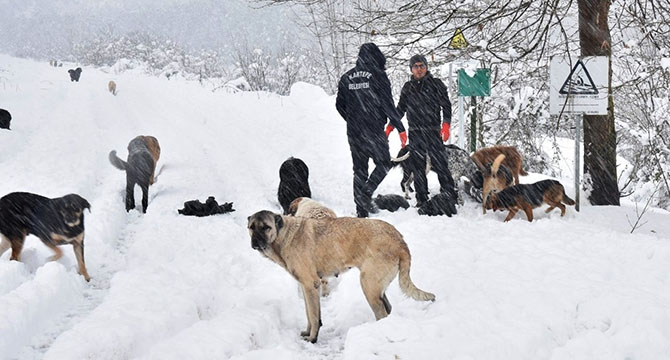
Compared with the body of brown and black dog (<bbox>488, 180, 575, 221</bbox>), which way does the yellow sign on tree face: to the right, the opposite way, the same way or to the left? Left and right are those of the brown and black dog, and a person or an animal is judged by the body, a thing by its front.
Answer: to the left

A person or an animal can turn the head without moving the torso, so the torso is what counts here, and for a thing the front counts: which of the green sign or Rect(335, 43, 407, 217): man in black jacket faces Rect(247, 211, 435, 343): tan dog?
the green sign

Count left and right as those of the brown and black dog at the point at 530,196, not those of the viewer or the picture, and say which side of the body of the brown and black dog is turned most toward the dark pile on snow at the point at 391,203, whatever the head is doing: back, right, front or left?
front

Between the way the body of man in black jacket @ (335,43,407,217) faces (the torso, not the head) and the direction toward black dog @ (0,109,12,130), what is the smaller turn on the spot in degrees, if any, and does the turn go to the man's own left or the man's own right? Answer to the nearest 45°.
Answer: approximately 90° to the man's own left

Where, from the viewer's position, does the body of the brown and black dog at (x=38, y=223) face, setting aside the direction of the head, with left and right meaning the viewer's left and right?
facing the viewer and to the right of the viewer

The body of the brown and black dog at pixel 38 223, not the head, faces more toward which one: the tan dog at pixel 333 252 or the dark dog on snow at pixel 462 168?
the tan dog

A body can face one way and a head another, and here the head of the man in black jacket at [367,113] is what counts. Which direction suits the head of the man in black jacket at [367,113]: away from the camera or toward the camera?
away from the camera

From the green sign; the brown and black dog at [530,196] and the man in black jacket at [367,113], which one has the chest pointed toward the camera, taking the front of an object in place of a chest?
the green sign

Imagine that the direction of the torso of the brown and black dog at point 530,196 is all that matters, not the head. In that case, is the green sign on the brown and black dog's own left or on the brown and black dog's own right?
on the brown and black dog's own right

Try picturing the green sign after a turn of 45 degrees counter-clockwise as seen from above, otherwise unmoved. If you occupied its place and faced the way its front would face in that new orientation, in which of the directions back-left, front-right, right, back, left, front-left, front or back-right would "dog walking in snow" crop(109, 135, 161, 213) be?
right

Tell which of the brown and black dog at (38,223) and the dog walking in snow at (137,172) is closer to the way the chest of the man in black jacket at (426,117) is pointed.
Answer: the brown and black dog

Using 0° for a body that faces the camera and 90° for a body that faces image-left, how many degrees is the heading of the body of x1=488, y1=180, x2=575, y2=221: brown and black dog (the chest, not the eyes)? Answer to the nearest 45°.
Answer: approximately 90°
